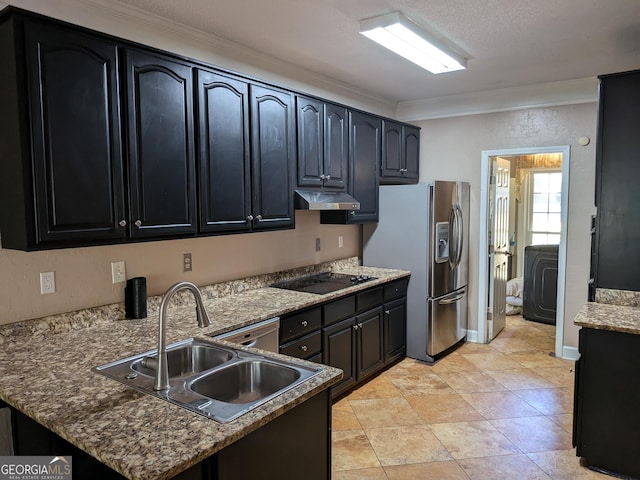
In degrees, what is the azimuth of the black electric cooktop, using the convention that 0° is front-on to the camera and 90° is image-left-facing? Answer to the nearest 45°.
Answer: approximately 315°

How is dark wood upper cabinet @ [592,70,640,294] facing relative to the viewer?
to the viewer's left

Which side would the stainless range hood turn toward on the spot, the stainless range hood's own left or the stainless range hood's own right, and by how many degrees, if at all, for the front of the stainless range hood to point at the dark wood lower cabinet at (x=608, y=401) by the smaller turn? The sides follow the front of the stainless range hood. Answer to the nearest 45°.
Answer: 0° — it already faces it

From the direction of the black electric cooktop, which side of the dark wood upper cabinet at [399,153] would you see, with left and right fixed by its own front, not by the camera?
right

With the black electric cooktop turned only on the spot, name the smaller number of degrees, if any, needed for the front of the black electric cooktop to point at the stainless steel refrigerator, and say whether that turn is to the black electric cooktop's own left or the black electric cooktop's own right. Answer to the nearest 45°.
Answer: approximately 90° to the black electric cooktop's own left

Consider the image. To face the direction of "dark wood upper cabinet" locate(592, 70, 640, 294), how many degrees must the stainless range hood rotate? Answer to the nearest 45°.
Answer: approximately 45° to its left

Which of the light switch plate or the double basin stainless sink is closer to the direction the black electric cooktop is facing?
the double basin stainless sink

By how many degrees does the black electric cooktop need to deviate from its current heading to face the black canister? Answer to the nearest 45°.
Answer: approximately 90° to its right
